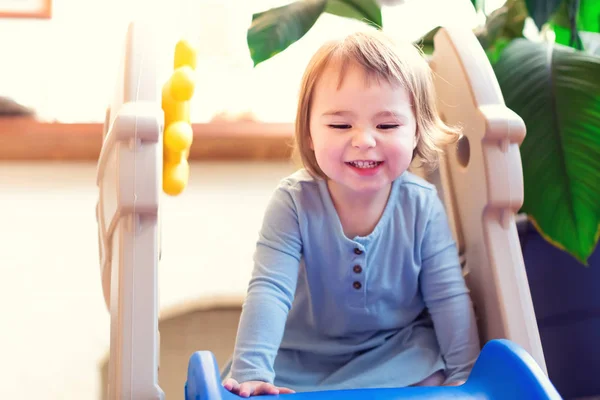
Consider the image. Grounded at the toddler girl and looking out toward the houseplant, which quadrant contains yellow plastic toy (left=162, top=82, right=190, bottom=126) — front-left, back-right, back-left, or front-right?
back-left

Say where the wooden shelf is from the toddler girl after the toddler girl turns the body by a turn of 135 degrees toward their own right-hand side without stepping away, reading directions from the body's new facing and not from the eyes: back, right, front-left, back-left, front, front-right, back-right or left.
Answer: front

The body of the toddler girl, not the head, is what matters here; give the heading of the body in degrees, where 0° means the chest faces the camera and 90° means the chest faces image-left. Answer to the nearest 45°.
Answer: approximately 0°
